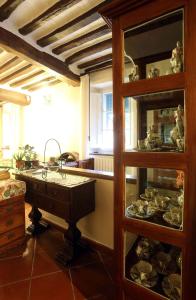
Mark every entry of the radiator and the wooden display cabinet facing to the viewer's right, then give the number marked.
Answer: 0

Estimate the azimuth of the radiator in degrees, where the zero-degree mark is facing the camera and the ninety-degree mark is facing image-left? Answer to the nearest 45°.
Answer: approximately 45°

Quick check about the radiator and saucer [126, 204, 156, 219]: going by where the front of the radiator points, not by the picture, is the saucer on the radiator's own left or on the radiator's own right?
on the radiator's own left

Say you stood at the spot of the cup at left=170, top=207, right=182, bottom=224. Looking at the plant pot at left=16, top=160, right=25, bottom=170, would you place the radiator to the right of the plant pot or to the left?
right

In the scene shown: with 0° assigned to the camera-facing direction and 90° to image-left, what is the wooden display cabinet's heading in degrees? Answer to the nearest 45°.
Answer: approximately 45°

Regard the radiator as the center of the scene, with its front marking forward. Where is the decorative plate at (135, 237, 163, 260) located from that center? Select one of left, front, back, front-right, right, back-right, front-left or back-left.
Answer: front-left

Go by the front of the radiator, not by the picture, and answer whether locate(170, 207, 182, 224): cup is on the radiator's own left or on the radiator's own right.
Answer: on the radiator's own left
